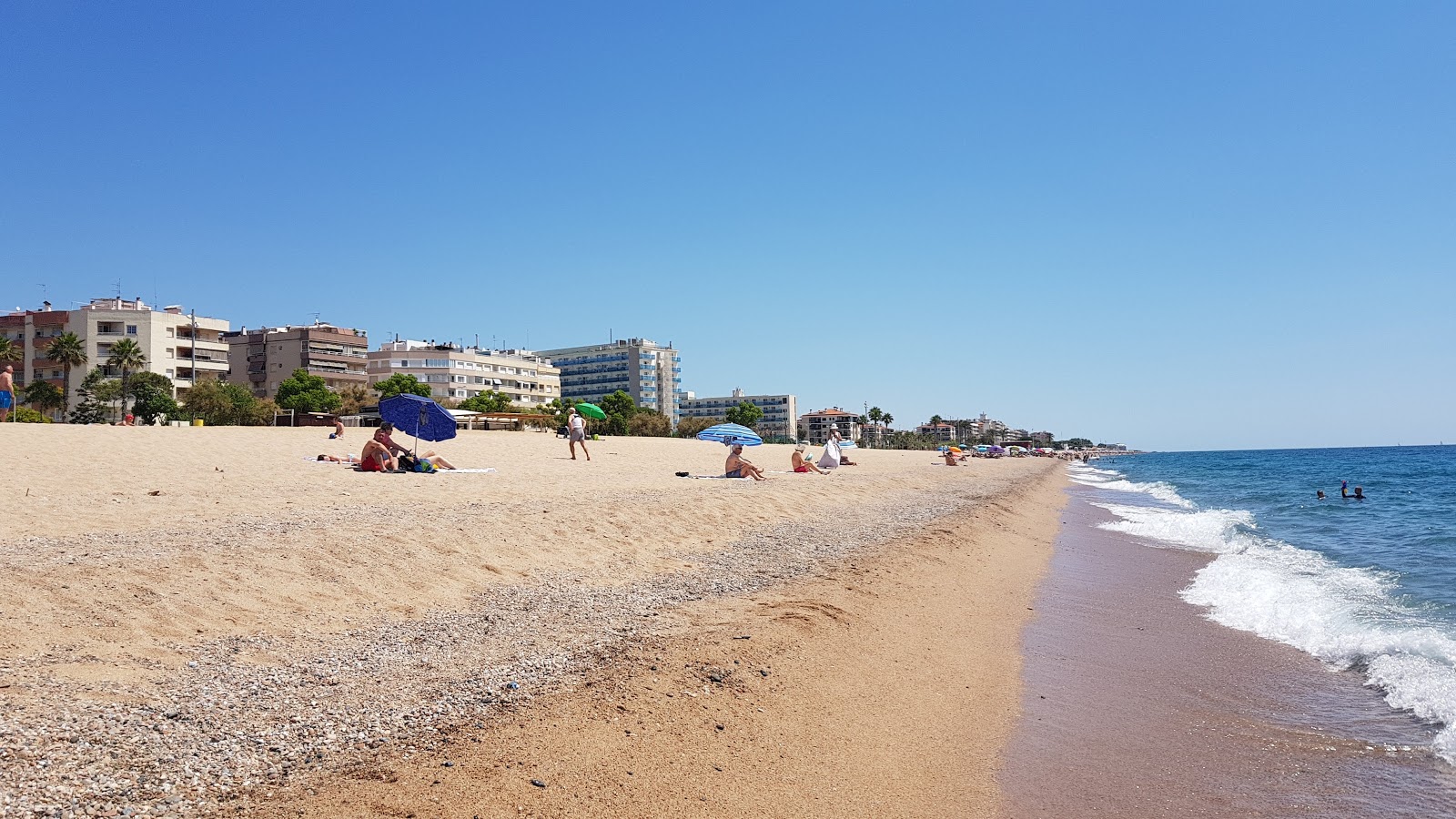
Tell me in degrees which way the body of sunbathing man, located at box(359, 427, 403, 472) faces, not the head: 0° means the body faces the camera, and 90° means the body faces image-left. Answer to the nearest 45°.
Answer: approximately 315°

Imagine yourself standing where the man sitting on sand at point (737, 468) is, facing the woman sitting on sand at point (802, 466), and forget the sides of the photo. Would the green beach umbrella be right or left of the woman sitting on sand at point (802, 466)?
left

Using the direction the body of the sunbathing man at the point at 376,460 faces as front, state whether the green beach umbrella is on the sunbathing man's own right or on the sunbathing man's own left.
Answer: on the sunbathing man's own left

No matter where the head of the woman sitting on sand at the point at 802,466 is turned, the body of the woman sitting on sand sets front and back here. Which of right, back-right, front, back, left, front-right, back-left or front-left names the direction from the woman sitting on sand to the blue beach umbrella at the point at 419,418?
back-right

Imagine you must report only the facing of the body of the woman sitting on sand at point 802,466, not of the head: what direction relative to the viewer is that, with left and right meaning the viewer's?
facing to the right of the viewer

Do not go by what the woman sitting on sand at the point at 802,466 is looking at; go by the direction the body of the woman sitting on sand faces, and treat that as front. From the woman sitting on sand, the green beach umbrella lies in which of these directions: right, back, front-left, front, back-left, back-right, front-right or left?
back-left

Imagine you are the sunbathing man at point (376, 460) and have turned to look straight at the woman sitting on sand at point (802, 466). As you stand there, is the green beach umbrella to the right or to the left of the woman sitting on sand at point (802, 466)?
left

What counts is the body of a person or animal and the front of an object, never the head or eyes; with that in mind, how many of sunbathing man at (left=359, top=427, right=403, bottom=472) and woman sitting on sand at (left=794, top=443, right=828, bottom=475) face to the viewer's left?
0
